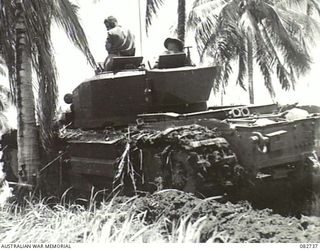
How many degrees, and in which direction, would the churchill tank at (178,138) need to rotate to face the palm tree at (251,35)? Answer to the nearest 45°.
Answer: approximately 45° to its right

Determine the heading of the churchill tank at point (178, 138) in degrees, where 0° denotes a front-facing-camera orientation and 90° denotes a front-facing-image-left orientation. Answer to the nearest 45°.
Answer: approximately 135°

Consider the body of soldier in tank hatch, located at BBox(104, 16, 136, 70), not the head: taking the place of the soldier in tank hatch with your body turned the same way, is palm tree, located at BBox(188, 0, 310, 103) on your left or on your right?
on your right
